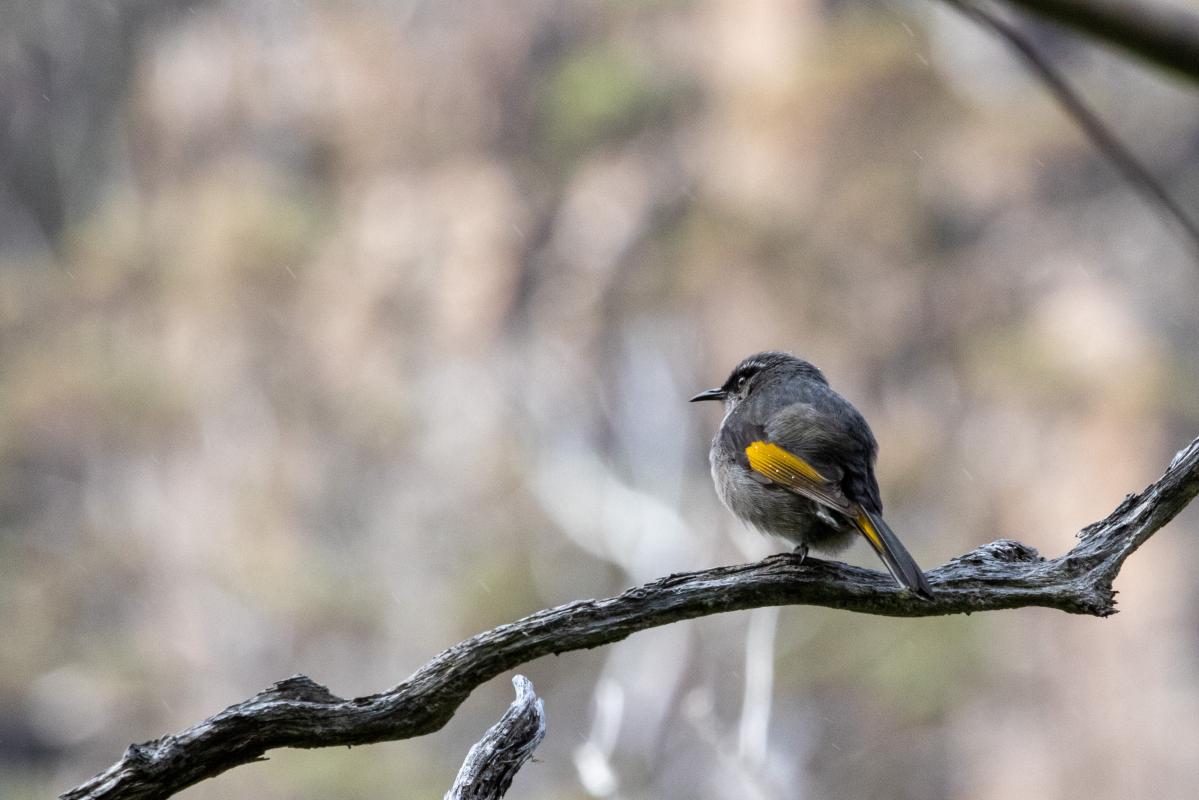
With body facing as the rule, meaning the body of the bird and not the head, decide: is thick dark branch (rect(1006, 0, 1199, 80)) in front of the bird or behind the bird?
behind

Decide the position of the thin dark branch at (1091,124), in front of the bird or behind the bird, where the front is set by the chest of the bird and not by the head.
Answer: behind

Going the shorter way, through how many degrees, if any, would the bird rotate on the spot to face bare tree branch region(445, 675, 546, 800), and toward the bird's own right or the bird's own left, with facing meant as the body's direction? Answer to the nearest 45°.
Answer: approximately 90° to the bird's own left

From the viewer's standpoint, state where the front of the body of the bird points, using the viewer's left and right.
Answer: facing away from the viewer and to the left of the viewer
